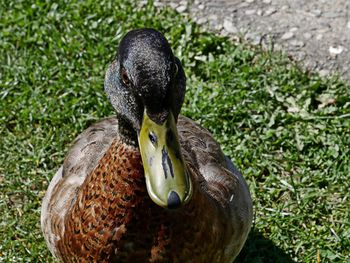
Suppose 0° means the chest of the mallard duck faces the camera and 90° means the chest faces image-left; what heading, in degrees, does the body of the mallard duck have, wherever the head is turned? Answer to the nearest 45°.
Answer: approximately 0°
